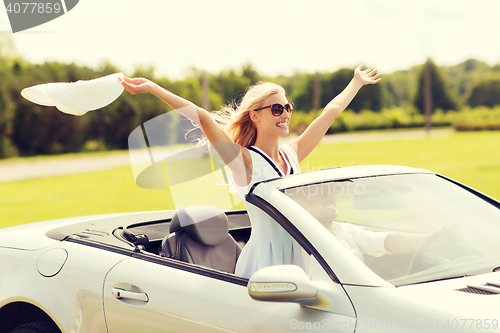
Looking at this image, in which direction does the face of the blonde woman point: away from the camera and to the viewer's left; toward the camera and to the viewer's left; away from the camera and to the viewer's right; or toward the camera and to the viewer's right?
toward the camera and to the viewer's right

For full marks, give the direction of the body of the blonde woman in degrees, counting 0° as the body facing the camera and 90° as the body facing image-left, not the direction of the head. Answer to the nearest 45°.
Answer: approximately 315°
